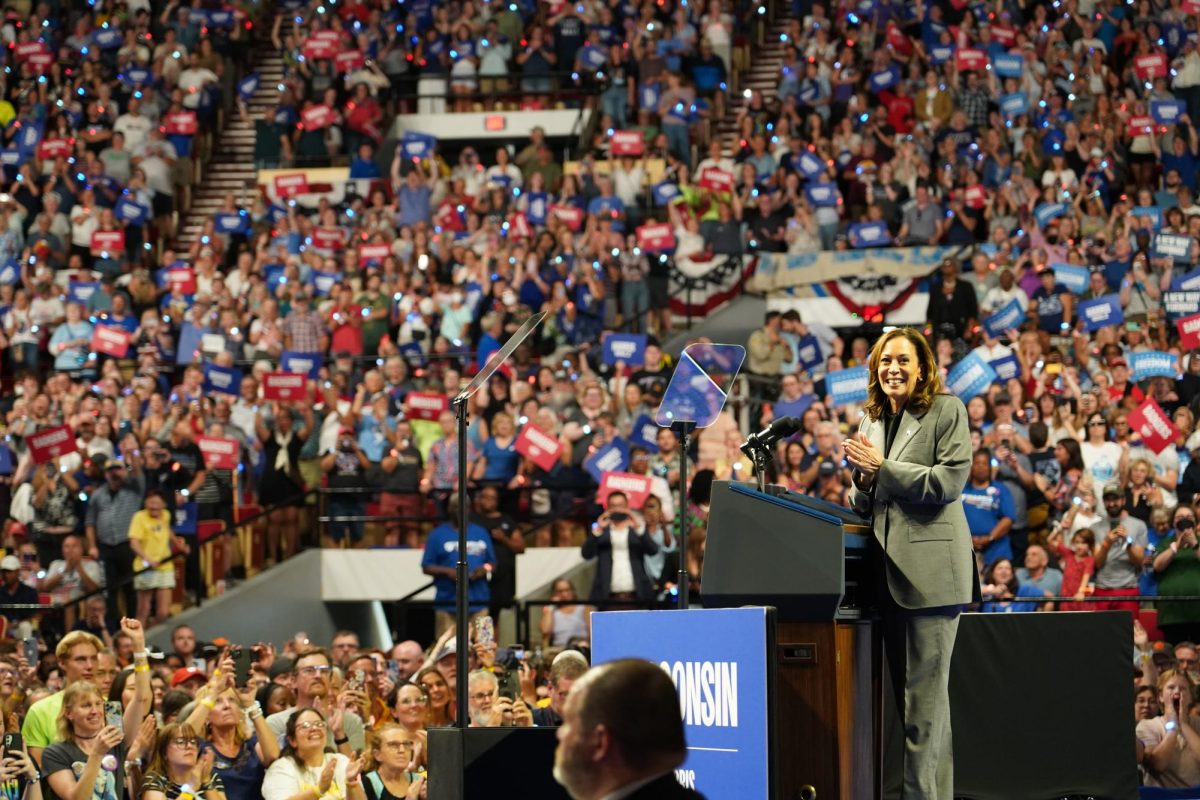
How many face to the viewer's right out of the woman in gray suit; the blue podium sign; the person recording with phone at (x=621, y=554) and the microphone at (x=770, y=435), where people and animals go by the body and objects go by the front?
1

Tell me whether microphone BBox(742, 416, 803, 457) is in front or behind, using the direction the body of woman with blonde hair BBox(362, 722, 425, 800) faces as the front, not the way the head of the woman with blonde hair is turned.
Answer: in front

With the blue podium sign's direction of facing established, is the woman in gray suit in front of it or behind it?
behind

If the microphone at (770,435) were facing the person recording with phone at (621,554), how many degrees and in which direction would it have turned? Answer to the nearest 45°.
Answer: approximately 90° to its left

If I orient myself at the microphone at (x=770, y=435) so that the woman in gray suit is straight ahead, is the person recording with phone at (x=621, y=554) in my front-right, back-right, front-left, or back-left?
back-left

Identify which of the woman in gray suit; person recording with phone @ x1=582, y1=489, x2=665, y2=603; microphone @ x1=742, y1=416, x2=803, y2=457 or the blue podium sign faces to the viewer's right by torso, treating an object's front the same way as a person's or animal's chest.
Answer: the microphone

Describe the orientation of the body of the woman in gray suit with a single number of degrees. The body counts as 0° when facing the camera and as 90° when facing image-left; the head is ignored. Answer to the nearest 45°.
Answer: approximately 45°

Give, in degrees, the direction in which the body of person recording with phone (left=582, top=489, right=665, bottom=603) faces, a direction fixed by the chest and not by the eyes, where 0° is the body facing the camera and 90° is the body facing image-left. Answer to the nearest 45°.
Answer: approximately 0°

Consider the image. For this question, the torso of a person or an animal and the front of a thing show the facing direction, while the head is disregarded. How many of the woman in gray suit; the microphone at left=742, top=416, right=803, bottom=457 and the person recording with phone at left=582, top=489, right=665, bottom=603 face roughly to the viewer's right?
1

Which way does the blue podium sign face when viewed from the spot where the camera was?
facing the viewer and to the left of the viewer

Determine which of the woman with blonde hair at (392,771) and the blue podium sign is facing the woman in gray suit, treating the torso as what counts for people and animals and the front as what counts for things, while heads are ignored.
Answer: the woman with blonde hair

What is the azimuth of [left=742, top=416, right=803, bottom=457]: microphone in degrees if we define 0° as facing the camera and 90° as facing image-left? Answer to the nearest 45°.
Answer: approximately 270°

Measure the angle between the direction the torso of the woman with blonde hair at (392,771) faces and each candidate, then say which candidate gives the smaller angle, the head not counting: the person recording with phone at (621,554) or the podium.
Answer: the podium

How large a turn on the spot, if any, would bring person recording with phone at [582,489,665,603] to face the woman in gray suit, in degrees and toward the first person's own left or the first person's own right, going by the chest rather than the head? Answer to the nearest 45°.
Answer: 0° — they already face them

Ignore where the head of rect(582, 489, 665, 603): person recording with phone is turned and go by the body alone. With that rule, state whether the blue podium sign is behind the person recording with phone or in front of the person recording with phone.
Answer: in front
